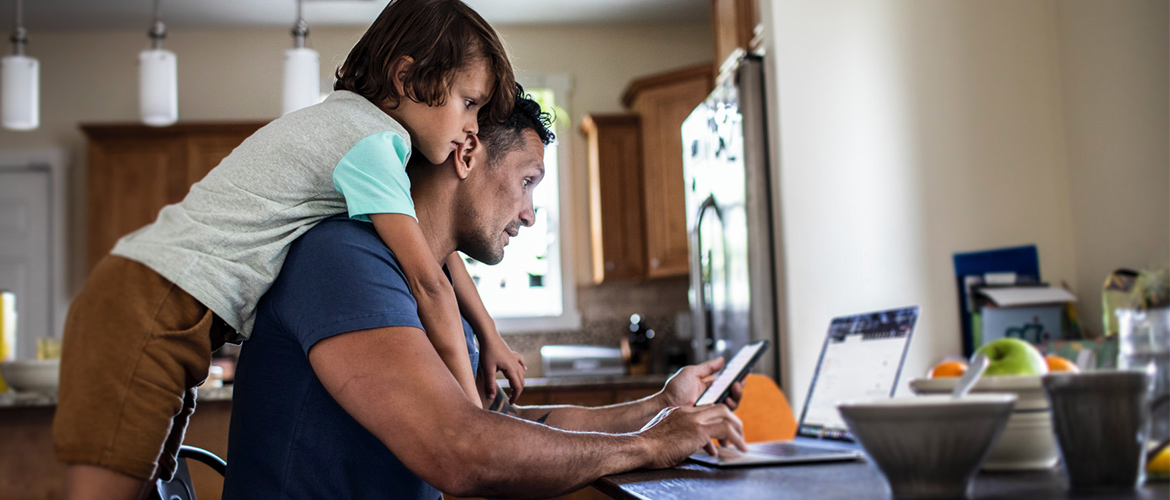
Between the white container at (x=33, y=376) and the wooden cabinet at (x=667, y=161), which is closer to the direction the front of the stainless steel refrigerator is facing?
the white container

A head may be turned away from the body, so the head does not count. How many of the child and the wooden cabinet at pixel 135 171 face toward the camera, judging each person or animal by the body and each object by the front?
1

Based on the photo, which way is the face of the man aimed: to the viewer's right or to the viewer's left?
to the viewer's right

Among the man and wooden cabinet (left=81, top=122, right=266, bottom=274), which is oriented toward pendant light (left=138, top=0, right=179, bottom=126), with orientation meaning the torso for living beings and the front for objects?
the wooden cabinet

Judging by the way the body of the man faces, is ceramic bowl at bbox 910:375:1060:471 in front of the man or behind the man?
in front

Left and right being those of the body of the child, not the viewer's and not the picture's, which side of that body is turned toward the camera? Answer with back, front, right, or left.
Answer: right

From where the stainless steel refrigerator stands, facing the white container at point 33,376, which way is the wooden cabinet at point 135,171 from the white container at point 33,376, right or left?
right

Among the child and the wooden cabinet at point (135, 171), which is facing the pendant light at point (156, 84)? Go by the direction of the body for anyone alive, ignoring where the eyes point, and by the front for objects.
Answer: the wooden cabinet

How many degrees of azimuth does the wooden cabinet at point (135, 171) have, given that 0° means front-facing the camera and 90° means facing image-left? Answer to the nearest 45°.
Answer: approximately 0°

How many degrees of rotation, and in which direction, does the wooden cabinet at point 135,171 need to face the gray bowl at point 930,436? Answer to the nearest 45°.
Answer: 0° — it already faces it
